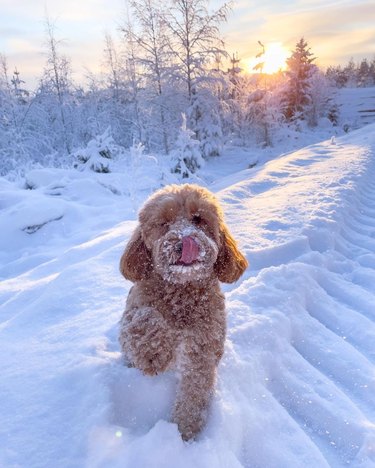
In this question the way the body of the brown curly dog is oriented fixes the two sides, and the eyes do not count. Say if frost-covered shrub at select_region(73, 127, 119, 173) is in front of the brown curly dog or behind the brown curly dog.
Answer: behind

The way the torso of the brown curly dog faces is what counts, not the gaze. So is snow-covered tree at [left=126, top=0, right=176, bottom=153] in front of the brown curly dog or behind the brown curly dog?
behind

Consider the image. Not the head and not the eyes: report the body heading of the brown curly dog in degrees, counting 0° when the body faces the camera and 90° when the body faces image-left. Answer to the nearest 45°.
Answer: approximately 0°

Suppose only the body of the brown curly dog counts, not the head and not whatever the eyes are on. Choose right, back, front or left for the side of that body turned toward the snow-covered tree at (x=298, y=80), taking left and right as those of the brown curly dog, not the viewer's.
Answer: back

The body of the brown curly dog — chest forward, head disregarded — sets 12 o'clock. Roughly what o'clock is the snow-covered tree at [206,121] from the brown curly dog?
The snow-covered tree is roughly at 6 o'clock from the brown curly dog.

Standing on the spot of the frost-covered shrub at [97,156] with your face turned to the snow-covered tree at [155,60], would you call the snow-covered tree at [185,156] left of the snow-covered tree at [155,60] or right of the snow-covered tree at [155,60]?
right

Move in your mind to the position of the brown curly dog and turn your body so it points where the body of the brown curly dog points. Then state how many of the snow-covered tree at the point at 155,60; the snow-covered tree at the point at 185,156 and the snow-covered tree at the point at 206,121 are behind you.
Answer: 3

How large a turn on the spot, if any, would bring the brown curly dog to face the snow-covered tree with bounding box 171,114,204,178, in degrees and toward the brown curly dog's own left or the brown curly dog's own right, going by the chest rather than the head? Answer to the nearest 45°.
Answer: approximately 180°
